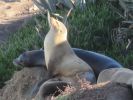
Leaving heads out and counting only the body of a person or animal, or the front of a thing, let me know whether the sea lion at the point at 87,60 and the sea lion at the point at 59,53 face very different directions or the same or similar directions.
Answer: same or similar directions

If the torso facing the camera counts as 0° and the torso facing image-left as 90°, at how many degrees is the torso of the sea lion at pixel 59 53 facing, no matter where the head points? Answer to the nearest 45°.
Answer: approximately 90°

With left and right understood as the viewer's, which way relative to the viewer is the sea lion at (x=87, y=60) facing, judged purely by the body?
facing to the left of the viewer

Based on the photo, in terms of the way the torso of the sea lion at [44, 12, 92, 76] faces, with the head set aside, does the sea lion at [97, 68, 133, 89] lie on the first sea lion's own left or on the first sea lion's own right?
on the first sea lion's own left

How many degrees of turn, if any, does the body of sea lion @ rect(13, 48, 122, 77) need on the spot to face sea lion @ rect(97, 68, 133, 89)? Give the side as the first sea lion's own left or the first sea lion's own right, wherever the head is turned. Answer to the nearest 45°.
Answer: approximately 90° to the first sea lion's own left
